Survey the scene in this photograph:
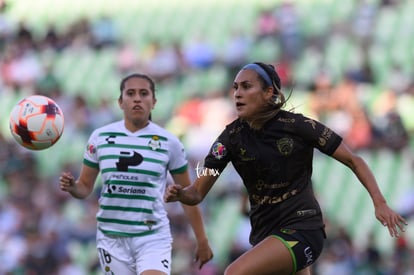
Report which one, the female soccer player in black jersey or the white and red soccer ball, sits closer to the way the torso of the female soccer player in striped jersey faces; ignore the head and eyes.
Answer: the female soccer player in black jersey

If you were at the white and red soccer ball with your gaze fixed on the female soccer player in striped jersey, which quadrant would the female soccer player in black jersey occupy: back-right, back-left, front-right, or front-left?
front-right

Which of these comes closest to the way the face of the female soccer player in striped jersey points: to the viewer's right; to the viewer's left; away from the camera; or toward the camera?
toward the camera

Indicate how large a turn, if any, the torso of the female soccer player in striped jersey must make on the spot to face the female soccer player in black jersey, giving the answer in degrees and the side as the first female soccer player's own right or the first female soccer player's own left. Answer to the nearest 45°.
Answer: approximately 45° to the first female soccer player's own left

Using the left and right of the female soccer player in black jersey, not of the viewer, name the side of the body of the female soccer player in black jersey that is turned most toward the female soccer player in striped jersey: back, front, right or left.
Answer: right

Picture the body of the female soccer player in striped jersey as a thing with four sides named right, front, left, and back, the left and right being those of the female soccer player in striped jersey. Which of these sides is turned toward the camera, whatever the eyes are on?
front

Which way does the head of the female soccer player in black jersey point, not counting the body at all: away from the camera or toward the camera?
toward the camera
